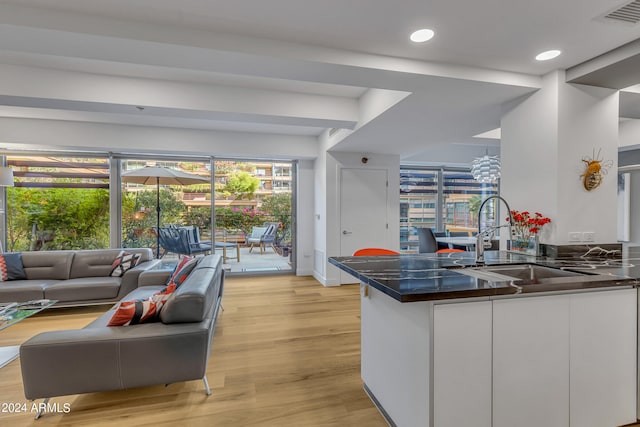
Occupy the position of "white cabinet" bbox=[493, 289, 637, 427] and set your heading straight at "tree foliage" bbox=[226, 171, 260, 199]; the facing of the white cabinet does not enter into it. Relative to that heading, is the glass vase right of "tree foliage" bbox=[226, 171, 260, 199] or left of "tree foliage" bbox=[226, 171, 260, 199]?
right

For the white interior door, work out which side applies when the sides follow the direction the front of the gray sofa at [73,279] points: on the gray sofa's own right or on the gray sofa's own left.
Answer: on the gray sofa's own left

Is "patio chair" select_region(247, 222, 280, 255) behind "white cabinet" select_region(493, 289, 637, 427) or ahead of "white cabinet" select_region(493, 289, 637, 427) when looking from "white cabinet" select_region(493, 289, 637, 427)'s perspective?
behind

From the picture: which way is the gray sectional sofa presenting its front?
to the viewer's left

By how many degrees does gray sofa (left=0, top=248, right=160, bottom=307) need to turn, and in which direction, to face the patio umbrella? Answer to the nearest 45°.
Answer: approximately 135° to its left

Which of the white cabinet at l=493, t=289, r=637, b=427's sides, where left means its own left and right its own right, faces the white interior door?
back

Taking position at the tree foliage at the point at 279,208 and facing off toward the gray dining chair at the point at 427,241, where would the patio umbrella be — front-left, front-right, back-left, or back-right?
back-right

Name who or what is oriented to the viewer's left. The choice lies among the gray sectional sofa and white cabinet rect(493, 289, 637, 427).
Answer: the gray sectional sofa

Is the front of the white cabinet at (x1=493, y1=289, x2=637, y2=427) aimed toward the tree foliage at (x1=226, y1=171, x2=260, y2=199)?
no

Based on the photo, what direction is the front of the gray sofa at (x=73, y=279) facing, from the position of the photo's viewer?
facing the viewer

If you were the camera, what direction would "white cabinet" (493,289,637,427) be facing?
facing the viewer and to the right of the viewer

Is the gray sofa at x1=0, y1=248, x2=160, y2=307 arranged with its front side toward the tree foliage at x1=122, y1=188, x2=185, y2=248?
no

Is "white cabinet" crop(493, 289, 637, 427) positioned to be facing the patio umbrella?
no
